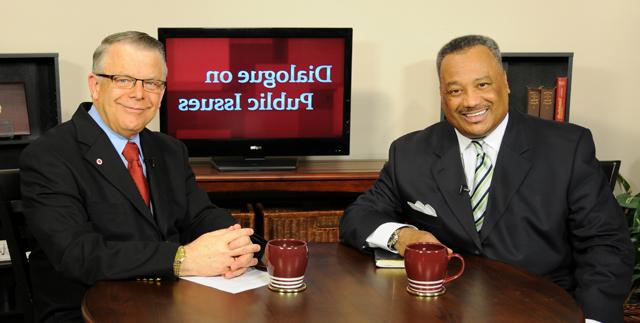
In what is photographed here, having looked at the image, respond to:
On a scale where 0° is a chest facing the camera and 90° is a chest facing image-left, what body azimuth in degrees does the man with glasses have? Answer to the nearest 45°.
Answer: approximately 315°

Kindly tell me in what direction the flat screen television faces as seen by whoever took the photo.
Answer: facing the viewer

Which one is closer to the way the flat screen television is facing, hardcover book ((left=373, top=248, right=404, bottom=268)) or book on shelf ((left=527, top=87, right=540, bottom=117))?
the hardcover book

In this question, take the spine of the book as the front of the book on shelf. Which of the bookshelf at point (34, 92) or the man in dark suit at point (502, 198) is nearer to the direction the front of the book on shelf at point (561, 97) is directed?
the man in dark suit

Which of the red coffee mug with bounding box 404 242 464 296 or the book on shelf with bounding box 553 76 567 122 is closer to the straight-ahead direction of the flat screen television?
the red coffee mug

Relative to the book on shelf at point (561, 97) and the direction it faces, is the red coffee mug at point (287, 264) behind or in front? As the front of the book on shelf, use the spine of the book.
in front
